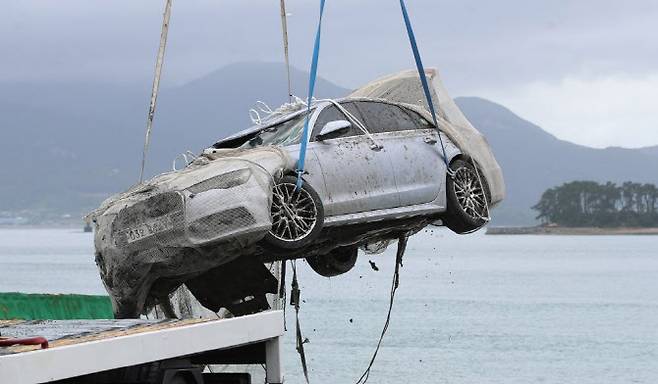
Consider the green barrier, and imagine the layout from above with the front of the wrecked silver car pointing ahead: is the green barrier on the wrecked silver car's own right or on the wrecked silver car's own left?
on the wrecked silver car's own right

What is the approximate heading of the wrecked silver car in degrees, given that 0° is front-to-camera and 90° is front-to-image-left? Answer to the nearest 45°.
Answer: approximately 45°
